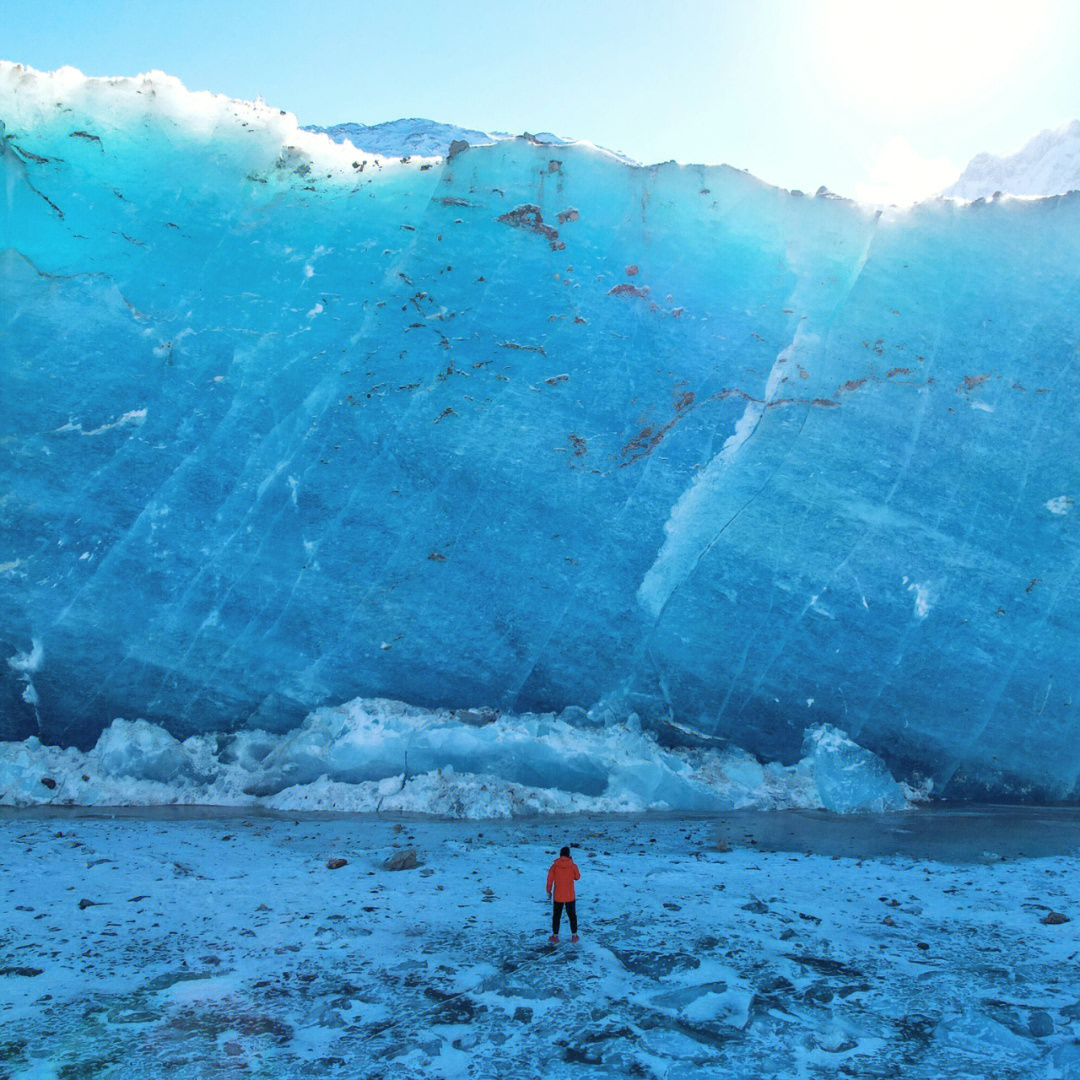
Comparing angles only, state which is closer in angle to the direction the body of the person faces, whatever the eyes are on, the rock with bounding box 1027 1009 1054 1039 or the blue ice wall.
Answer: the blue ice wall

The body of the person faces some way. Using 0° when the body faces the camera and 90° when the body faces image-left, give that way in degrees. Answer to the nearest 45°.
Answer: approximately 180°

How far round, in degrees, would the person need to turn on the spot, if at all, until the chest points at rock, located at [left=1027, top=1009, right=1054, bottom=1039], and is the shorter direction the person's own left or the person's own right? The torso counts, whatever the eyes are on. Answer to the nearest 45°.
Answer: approximately 135° to the person's own right

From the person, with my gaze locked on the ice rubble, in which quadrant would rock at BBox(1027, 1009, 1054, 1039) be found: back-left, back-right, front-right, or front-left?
back-right

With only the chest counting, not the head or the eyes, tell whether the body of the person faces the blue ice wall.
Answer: yes
